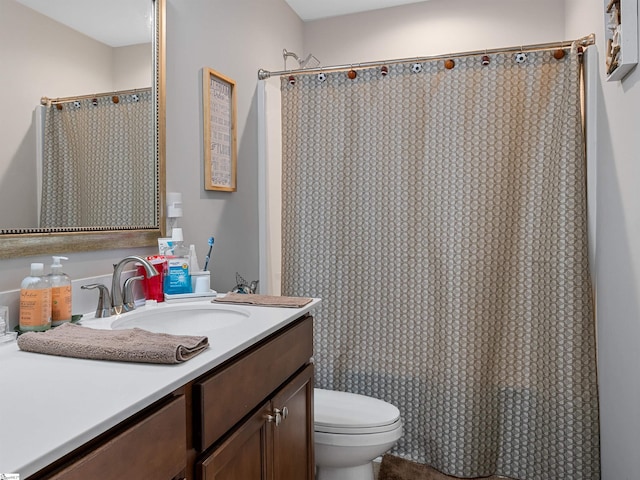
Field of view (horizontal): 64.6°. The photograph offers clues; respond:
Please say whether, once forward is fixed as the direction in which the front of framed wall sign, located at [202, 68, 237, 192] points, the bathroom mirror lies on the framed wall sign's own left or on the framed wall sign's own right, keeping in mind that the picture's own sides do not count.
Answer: on the framed wall sign's own right

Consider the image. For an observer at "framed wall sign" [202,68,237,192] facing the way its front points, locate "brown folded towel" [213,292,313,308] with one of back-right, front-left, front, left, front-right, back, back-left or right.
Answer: front-right

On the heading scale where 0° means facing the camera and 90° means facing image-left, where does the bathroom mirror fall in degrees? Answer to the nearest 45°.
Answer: approximately 315°

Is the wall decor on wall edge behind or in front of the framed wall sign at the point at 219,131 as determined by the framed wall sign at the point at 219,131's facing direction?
in front

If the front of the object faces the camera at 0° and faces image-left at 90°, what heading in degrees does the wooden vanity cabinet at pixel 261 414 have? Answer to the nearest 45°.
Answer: approximately 315°
